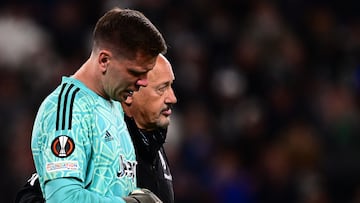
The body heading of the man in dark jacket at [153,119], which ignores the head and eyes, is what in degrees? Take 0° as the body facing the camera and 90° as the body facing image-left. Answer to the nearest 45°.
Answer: approximately 315°

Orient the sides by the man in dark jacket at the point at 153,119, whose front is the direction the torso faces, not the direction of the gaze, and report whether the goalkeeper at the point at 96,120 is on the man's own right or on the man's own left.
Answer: on the man's own right

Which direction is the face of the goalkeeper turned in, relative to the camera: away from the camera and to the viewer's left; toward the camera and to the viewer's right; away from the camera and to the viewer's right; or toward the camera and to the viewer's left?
toward the camera and to the viewer's right

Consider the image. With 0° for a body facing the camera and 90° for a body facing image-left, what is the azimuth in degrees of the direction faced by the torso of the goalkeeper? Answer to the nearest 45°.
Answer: approximately 270°

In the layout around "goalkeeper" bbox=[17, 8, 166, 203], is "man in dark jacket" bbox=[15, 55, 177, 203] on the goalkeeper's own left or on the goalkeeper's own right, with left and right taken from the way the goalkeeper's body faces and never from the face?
on the goalkeeper's own left
